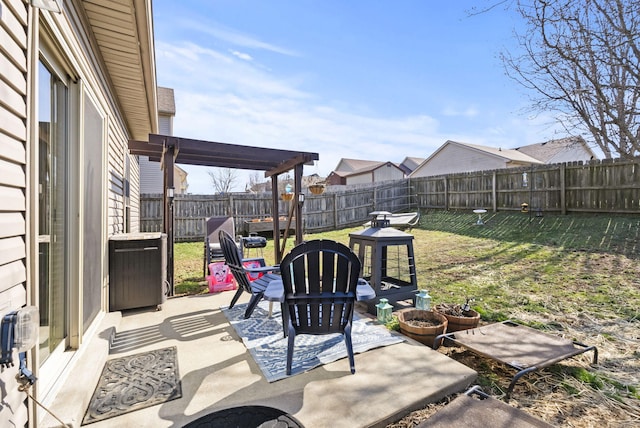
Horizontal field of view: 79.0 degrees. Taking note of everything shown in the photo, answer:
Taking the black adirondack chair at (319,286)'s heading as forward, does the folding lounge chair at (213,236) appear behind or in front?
in front

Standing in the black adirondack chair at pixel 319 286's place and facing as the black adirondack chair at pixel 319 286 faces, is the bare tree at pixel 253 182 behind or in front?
in front

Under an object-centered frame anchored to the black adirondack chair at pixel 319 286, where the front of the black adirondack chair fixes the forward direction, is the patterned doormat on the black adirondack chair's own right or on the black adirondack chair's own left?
on the black adirondack chair's own left

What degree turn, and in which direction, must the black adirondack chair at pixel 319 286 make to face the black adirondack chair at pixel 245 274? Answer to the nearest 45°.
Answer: approximately 45° to its left

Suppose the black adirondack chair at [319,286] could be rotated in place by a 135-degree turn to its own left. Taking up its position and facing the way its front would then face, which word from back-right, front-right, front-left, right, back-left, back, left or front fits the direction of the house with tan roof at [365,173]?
back-right

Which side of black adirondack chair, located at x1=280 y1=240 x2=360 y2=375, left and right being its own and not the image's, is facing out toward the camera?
back

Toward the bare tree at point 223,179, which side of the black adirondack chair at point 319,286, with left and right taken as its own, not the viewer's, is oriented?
front

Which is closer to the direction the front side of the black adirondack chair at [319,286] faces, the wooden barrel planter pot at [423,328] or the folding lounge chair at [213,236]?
the folding lounge chair

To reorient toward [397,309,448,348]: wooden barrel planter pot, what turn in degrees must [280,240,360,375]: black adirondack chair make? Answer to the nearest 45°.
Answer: approximately 45° to its right
